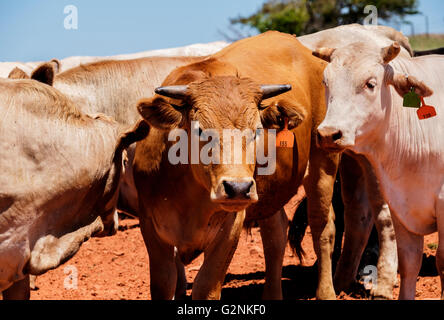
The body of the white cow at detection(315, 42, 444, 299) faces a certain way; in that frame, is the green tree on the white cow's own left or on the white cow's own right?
on the white cow's own right

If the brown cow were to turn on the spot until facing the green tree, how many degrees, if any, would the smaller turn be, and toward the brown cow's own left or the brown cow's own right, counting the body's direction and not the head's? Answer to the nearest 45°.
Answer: approximately 135° to the brown cow's own right

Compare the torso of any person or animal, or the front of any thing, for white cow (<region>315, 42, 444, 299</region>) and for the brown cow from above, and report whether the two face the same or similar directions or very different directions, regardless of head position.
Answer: same or similar directions

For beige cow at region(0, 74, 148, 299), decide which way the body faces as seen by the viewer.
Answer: to the viewer's right

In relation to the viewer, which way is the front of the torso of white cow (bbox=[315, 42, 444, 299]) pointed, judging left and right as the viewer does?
facing the viewer and to the left of the viewer

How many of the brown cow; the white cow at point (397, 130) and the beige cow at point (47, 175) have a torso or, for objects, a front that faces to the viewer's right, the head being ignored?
1

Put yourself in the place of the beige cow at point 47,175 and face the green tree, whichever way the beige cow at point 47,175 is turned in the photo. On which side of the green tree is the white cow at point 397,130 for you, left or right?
right

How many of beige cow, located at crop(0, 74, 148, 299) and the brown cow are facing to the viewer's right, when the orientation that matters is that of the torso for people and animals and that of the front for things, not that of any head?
1

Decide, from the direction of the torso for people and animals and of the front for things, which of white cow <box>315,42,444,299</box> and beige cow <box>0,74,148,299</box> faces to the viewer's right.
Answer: beige cow <box>0,74,148,299</box>

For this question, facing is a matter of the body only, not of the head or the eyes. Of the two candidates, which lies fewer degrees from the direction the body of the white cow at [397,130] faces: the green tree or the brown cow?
the brown cow

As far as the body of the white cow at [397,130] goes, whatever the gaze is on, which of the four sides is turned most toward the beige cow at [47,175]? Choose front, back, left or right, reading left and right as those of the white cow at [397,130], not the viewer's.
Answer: front

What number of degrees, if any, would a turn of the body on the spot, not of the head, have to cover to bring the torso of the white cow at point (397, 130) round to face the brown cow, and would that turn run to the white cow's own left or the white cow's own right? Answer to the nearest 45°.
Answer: approximately 45° to the white cow's own right
